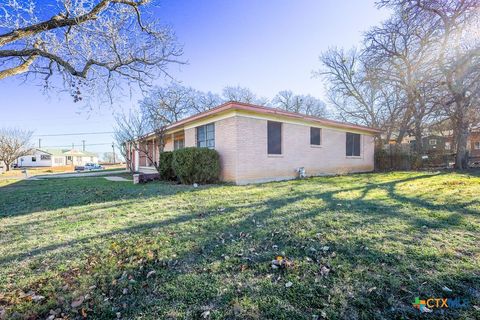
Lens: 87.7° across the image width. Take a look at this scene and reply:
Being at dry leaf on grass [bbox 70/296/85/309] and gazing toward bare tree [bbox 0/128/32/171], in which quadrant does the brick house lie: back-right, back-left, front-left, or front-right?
front-right

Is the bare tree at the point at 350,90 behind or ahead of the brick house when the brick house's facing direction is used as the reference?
behind

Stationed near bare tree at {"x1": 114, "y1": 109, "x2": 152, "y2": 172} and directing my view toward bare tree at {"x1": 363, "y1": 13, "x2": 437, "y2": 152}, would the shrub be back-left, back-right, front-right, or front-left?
front-right

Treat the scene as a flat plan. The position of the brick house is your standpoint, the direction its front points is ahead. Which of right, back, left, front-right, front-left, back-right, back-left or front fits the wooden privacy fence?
back

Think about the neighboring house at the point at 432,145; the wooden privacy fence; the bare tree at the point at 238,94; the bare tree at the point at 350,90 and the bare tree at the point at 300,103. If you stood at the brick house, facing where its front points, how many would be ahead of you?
0

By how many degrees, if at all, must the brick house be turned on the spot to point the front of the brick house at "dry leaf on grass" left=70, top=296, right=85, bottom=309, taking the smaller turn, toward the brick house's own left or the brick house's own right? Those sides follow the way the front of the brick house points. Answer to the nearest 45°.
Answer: approximately 45° to the brick house's own left

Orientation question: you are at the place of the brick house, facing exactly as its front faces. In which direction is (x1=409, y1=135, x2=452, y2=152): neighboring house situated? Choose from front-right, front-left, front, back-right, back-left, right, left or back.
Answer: back

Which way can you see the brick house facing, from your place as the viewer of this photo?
facing the viewer and to the left of the viewer

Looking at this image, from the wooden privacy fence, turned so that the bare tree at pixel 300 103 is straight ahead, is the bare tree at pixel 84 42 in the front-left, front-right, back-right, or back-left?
back-left

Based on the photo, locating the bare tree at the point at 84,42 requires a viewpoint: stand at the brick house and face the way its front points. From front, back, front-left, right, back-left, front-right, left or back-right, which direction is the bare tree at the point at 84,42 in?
front

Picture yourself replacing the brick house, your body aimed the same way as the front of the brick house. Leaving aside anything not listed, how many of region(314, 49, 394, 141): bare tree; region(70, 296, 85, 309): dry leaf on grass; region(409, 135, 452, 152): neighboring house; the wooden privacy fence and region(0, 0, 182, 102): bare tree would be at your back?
3

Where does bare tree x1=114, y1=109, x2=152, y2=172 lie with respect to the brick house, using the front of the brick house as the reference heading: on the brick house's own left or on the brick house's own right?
on the brick house's own right

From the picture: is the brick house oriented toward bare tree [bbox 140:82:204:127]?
no

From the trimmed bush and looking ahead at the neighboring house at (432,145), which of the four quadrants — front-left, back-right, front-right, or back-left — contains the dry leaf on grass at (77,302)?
back-right

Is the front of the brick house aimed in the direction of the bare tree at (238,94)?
no

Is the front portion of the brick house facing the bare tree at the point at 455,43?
no

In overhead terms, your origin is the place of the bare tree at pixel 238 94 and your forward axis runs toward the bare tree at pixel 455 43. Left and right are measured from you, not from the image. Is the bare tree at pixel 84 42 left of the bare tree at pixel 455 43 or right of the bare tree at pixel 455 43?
right
